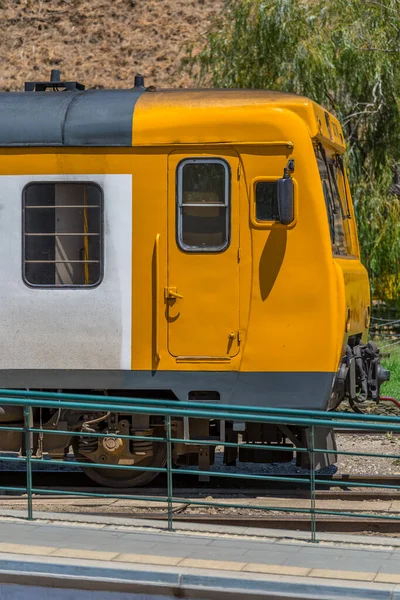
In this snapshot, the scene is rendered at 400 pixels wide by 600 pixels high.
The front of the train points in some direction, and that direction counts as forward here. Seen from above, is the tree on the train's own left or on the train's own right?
on the train's own left

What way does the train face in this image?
to the viewer's right

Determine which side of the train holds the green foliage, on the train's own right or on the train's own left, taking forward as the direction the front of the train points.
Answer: on the train's own left
